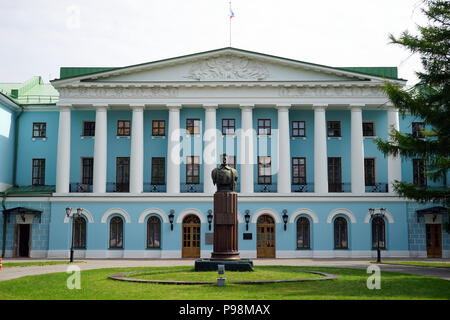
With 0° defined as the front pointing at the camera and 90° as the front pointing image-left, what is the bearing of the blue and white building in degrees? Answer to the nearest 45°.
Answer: approximately 0°

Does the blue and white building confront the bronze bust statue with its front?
yes

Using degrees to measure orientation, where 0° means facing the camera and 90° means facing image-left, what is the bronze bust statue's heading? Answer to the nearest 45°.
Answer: approximately 0°

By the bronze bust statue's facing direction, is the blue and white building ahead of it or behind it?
behind

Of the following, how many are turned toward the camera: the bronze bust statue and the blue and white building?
2

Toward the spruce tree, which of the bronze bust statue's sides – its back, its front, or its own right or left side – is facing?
left

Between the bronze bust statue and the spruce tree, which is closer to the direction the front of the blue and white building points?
the bronze bust statue

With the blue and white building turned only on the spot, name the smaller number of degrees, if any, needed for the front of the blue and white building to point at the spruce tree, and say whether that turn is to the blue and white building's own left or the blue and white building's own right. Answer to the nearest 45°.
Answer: approximately 45° to the blue and white building's own left
